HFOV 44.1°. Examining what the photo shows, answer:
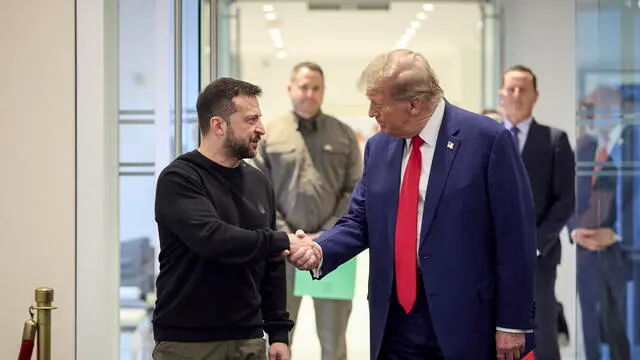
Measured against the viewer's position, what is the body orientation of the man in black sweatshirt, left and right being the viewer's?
facing the viewer and to the right of the viewer

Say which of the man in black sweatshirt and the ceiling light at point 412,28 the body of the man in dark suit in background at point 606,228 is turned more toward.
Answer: the man in black sweatshirt

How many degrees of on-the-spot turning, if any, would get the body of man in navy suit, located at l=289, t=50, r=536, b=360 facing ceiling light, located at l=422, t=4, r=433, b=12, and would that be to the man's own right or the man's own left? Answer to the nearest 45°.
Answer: approximately 135° to the man's own right

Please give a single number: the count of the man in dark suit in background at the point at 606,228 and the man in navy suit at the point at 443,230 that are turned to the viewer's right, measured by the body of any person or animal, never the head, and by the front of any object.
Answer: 0

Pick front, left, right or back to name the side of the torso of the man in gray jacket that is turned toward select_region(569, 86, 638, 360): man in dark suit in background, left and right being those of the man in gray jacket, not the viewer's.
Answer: left

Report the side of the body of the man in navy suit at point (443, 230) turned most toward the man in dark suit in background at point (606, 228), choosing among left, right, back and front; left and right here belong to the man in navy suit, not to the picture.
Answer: back

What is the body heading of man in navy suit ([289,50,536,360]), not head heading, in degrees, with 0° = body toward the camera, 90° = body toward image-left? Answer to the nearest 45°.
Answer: approximately 45°

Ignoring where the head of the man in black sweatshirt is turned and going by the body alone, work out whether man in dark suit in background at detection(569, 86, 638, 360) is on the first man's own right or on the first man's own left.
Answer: on the first man's own left

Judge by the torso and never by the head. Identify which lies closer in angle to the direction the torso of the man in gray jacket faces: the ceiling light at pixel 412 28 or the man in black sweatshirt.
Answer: the man in black sweatshirt

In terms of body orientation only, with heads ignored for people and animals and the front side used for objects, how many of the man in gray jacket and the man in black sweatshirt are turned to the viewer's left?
0

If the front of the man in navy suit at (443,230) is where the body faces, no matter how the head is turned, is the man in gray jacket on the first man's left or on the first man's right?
on the first man's right

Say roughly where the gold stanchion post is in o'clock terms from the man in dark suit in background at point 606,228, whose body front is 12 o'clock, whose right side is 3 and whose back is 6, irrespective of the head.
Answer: The gold stanchion post is roughly at 12 o'clock from the man in dark suit in background.

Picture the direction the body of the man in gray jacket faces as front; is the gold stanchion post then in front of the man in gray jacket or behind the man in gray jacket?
in front

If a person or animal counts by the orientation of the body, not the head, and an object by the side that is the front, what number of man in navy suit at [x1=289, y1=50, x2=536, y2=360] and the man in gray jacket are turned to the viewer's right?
0

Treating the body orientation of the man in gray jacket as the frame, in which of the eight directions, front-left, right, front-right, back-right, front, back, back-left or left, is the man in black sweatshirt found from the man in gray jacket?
front

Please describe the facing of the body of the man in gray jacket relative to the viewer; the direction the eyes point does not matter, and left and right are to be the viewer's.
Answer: facing the viewer

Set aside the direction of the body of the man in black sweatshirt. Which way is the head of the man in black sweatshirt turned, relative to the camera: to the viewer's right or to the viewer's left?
to the viewer's right

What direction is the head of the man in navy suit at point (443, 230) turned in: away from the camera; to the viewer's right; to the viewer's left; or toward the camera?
to the viewer's left
